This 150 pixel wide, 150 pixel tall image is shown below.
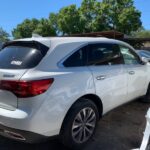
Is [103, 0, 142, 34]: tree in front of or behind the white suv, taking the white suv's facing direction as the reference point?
in front

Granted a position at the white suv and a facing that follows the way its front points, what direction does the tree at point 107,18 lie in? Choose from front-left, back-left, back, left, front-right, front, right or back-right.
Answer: front-left

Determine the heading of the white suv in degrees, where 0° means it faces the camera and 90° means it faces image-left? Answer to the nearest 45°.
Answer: approximately 225°
